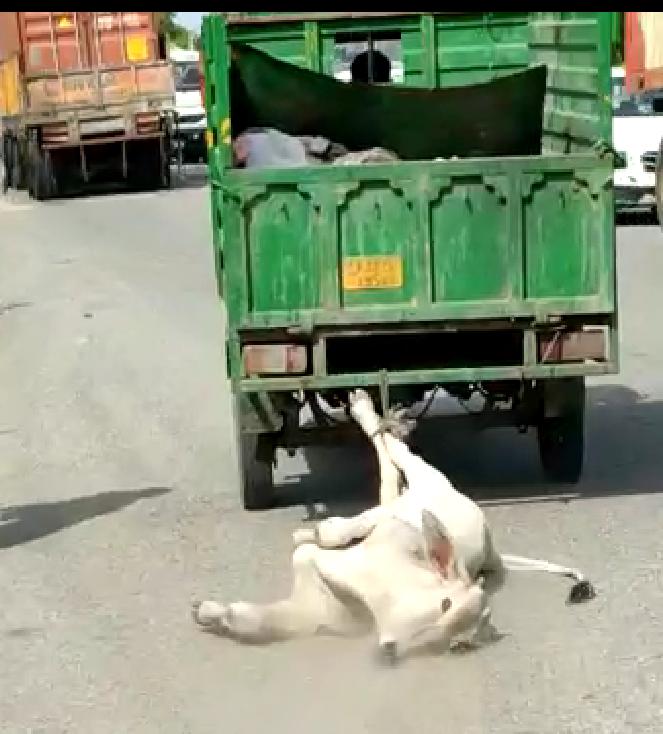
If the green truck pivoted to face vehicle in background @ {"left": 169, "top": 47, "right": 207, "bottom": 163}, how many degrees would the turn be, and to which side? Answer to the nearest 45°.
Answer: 0° — it already faces it

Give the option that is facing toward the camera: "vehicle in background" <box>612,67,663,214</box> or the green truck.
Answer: the vehicle in background

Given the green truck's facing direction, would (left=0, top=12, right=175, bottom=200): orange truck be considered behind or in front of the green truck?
in front

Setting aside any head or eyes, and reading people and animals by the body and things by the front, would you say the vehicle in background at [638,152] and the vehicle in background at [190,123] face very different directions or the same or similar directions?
same or similar directions

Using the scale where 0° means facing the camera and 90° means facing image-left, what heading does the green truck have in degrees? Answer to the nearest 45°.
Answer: approximately 180°

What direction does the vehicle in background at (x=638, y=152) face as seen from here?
toward the camera

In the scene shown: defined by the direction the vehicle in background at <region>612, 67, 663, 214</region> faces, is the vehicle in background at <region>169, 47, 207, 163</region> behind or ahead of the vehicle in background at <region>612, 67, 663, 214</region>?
behind
